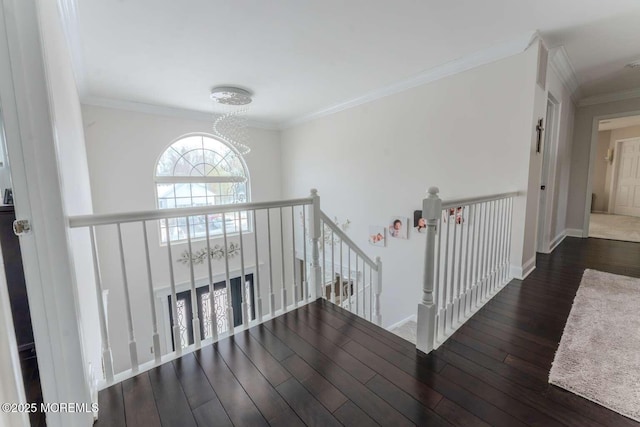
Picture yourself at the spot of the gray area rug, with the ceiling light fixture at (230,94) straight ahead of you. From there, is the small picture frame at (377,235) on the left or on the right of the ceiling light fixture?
right

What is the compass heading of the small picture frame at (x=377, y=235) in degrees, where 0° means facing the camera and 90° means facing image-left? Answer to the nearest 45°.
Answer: approximately 45°

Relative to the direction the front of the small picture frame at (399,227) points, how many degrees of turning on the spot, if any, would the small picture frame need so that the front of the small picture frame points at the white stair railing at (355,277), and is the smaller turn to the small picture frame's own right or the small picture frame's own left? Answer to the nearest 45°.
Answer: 0° — it already faces it

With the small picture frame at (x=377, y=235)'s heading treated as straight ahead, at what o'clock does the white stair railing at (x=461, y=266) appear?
The white stair railing is roughly at 10 o'clock from the small picture frame.

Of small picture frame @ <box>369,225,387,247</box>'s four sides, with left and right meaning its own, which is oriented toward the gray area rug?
left

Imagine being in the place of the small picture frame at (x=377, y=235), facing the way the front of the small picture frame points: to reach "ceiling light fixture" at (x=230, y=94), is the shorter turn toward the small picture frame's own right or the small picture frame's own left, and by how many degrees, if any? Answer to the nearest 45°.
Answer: approximately 45° to the small picture frame's own right

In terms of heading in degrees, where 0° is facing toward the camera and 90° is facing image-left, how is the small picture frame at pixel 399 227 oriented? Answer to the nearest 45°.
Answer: approximately 45°

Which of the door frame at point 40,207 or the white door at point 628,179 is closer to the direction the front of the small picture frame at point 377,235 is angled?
the door frame
